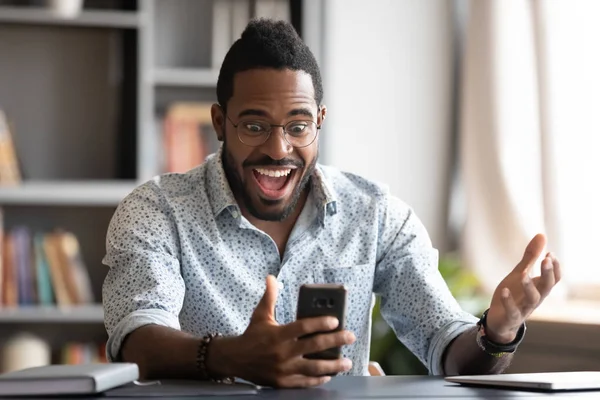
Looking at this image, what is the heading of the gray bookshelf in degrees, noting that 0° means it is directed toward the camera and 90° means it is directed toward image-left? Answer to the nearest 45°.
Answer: approximately 0°

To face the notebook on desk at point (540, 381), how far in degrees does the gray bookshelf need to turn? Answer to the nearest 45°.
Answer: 0° — it already faces it

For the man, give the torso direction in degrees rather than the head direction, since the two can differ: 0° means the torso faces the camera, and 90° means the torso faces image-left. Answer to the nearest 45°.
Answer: approximately 0°

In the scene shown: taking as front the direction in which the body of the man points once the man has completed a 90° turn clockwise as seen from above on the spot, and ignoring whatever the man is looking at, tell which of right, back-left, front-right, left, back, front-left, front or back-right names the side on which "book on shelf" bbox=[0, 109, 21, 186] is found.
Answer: front-right

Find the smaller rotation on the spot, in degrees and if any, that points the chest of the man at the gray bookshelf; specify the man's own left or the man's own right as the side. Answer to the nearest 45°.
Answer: approximately 135° to the man's own right

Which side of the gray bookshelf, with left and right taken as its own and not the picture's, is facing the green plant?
left

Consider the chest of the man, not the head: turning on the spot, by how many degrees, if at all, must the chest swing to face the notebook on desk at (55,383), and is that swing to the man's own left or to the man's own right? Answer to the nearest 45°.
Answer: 0° — they already face it

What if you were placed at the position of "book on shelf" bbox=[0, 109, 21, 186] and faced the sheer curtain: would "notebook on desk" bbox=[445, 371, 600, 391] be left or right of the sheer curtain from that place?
right
